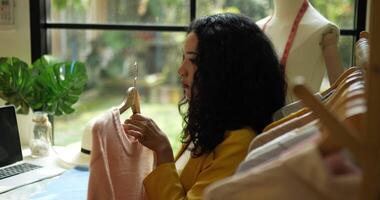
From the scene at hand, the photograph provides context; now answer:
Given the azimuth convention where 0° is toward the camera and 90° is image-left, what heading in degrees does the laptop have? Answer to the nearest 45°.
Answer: approximately 315°

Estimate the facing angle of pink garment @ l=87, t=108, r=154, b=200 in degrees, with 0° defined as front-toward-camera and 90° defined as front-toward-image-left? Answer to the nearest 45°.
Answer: approximately 315°

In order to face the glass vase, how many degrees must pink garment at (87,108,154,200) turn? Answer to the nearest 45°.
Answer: approximately 135° to its left

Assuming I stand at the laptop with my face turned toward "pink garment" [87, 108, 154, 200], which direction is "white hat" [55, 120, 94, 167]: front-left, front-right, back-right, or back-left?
front-left

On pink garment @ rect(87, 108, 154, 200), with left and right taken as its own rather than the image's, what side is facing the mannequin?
left

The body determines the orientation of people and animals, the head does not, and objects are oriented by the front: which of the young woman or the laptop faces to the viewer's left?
the young woman

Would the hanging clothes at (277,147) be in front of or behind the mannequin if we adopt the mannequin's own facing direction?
in front

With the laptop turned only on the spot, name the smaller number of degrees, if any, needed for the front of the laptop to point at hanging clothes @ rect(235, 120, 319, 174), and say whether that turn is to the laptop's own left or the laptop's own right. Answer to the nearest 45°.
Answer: approximately 45° to the laptop's own right

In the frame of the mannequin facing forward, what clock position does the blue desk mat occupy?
The blue desk mat is roughly at 1 o'clock from the mannequin.

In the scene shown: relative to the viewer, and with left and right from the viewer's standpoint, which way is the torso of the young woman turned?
facing to the left of the viewer

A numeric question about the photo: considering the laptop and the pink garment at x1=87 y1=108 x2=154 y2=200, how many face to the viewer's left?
0

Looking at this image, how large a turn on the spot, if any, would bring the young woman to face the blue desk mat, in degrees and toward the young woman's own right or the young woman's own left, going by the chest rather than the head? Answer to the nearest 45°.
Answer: approximately 45° to the young woman's own right

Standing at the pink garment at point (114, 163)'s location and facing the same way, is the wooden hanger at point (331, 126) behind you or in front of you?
in front

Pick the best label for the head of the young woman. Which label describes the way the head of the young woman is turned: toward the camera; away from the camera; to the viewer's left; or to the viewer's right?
to the viewer's left

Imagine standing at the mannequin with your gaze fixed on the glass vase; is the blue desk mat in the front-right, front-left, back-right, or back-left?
front-left
